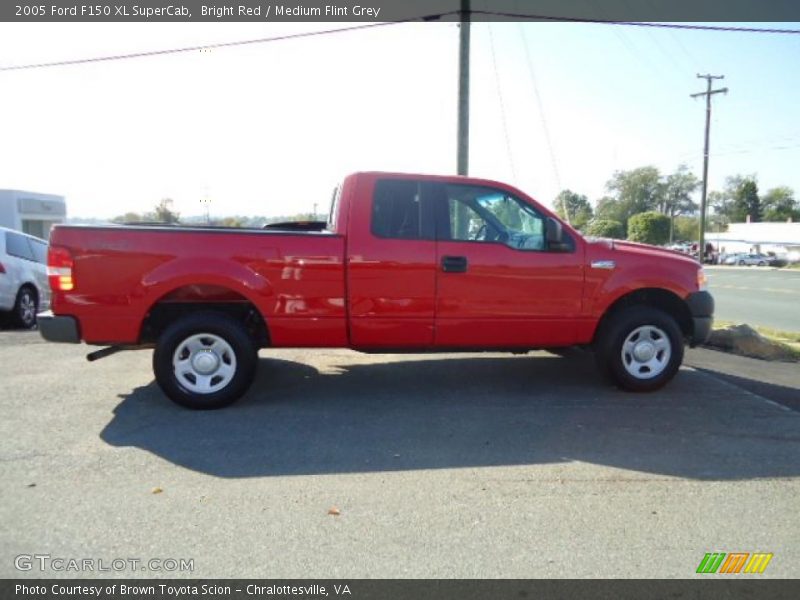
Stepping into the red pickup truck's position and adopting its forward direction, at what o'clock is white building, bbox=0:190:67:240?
The white building is roughly at 8 o'clock from the red pickup truck.

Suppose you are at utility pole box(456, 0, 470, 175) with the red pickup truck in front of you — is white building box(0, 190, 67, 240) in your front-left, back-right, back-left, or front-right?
back-right

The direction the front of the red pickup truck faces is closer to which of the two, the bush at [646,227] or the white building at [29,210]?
the bush

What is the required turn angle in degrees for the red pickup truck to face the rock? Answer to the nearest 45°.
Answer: approximately 45° to its left

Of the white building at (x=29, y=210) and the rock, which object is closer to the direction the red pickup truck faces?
the rock

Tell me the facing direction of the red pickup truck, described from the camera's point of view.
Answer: facing to the right of the viewer

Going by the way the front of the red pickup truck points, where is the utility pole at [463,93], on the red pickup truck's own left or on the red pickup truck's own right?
on the red pickup truck's own left

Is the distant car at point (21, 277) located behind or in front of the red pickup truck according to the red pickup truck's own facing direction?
behind

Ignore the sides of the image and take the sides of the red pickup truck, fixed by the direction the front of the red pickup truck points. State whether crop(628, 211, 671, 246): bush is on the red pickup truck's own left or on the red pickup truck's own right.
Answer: on the red pickup truck's own left
